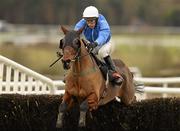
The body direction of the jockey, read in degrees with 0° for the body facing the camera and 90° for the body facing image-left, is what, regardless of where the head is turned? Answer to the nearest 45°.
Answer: approximately 45°

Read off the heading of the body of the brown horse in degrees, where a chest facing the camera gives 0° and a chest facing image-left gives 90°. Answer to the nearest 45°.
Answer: approximately 45°
